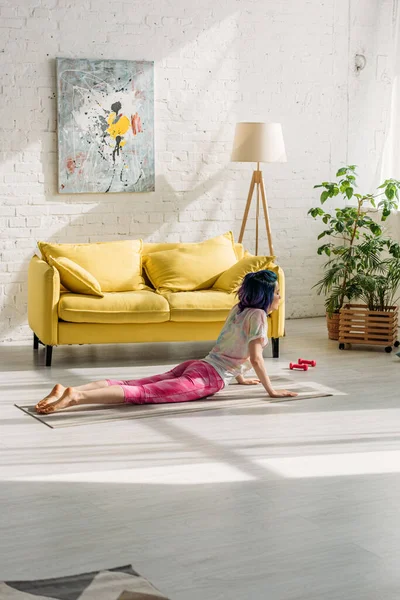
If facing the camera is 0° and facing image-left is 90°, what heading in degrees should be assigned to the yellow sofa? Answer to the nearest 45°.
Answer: approximately 0°

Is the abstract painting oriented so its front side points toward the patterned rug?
yes

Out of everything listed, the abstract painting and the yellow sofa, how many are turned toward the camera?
2

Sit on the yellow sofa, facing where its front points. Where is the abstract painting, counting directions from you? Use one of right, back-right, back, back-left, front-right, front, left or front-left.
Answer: back

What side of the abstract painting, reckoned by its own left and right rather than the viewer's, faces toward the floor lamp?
left

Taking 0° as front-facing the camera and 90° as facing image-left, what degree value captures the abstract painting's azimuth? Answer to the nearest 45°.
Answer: approximately 0°

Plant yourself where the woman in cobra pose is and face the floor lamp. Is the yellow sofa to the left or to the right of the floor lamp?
left

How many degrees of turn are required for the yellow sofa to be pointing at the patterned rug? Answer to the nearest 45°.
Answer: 0° — it already faces it

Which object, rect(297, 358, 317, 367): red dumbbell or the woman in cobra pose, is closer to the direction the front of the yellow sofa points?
the woman in cobra pose

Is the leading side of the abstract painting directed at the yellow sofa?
yes
